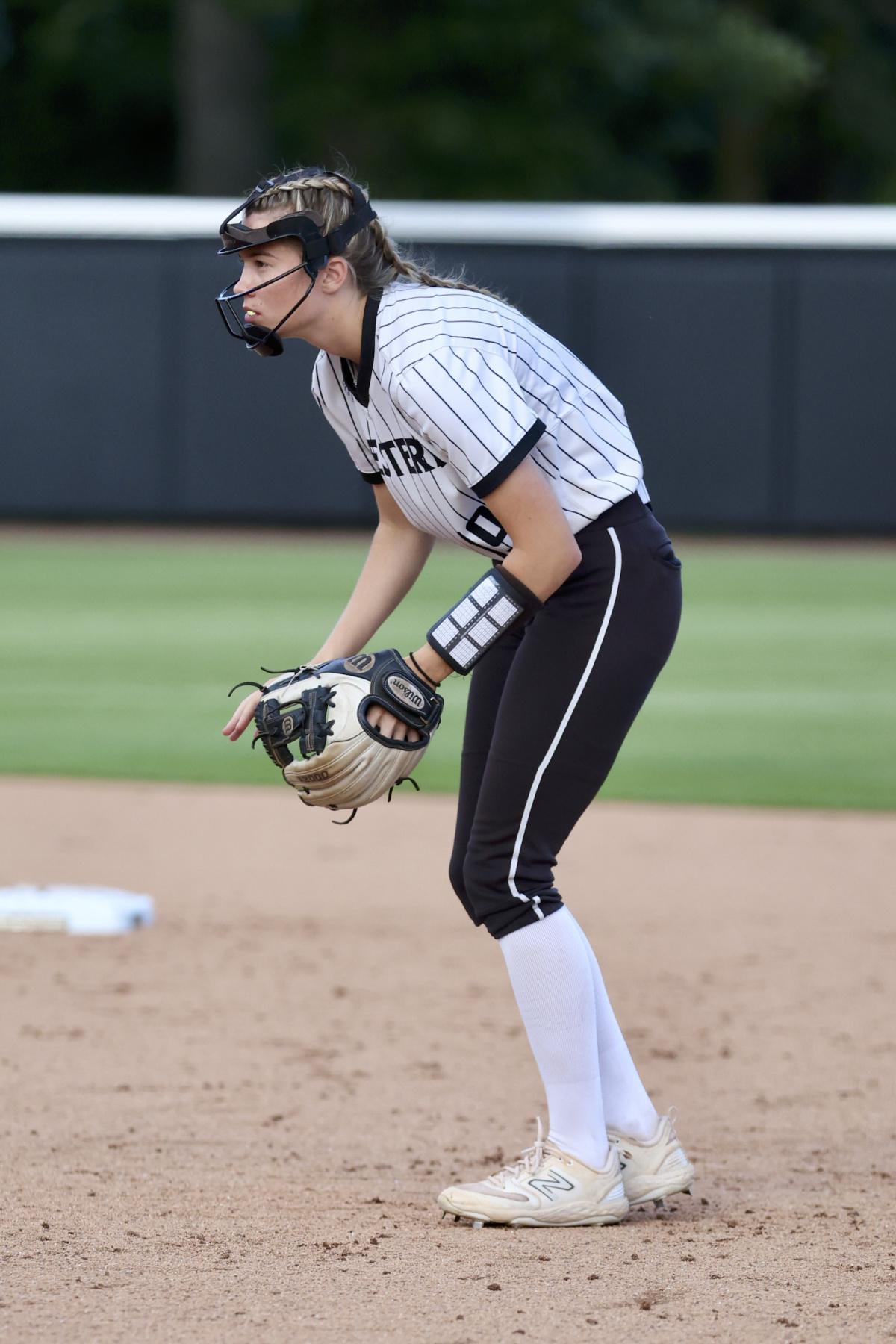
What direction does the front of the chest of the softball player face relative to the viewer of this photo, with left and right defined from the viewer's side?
facing to the left of the viewer

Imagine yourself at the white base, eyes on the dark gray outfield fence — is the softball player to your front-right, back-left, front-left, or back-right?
back-right

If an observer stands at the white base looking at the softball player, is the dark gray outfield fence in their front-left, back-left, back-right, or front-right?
back-left

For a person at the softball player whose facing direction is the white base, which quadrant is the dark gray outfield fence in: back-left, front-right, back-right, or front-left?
front-right

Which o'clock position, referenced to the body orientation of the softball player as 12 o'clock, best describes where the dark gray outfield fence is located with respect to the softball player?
The dark gray outfield fence is roughly at 3 o'clock from the softball player.

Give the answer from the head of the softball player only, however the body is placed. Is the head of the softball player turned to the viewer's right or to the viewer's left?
to the viewer's left

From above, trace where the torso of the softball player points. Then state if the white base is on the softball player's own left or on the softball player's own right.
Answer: on the softball player's own right
